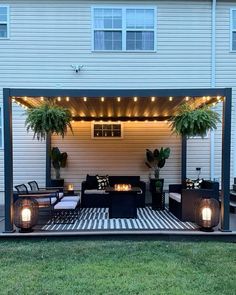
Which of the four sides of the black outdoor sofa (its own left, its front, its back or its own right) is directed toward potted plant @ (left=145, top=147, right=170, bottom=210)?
left

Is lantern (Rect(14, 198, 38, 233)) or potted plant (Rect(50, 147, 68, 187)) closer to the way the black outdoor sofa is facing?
the lantern

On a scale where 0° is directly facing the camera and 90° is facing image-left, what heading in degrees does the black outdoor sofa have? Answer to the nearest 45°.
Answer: approximately 0°
